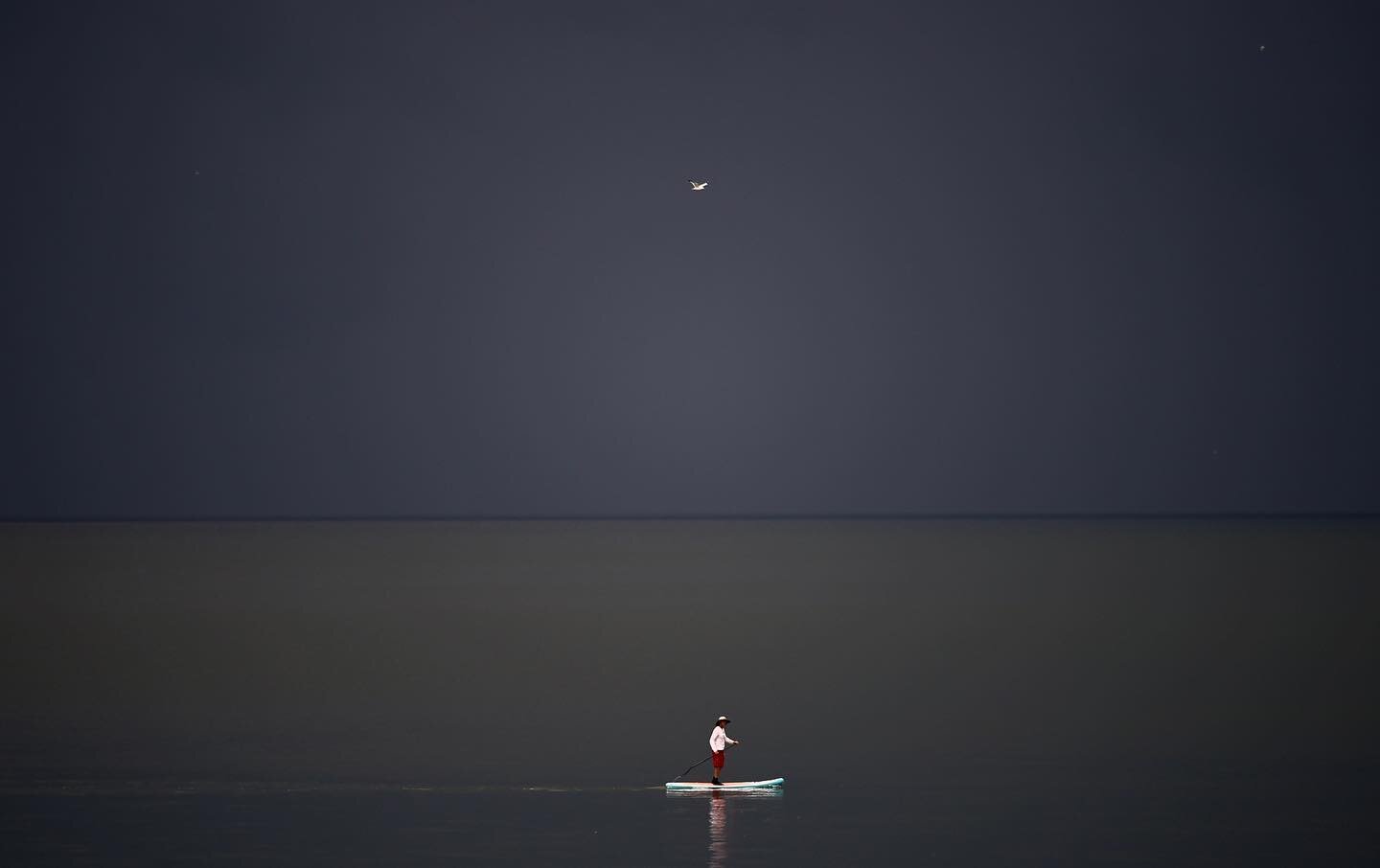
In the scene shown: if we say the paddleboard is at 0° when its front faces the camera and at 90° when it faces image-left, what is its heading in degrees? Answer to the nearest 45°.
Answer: approximately 270°

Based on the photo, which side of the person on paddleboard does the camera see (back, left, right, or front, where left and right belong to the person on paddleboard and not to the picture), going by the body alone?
right
